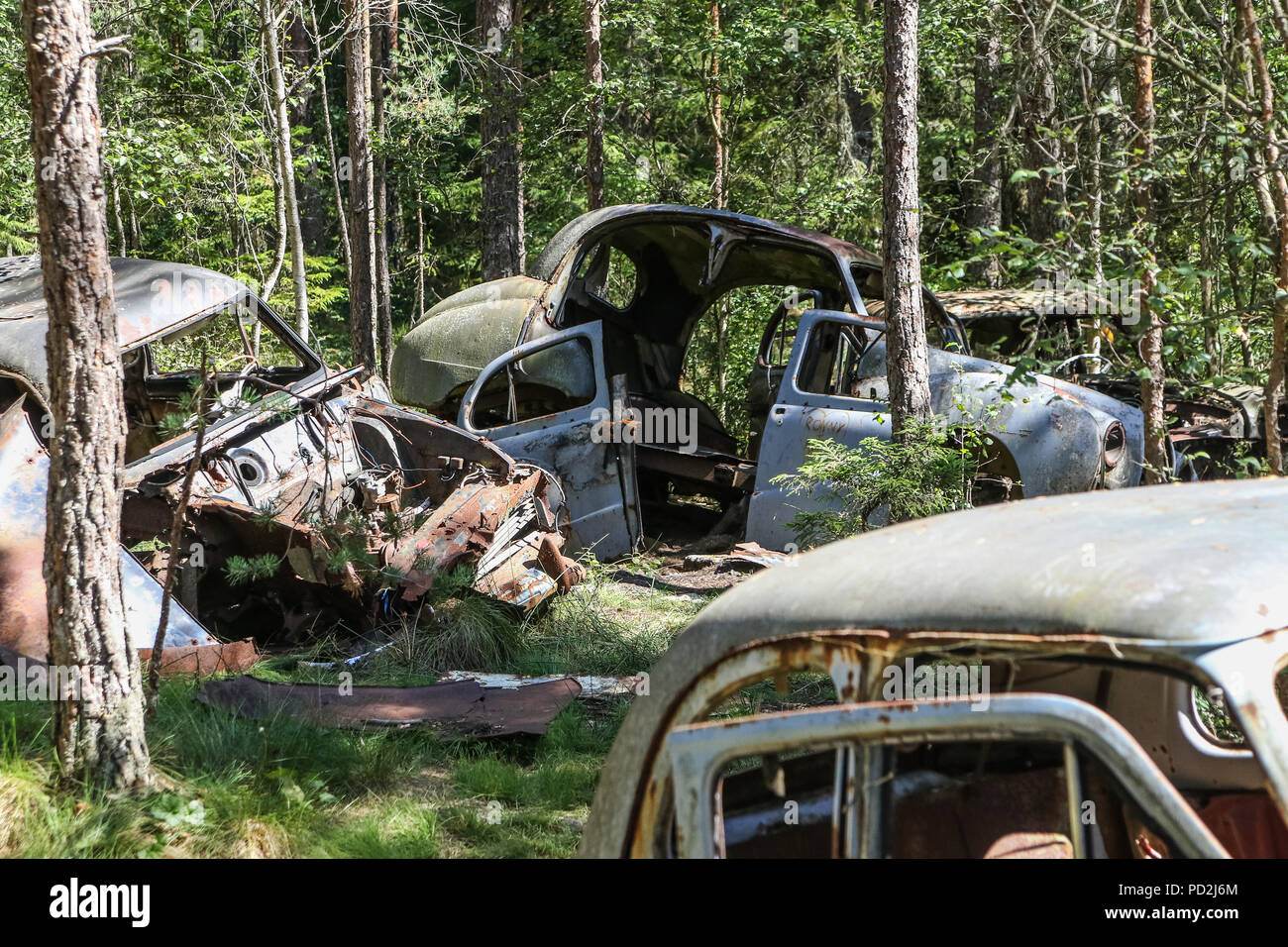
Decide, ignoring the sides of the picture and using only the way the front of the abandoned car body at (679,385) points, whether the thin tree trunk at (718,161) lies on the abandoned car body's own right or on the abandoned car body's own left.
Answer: on the abandoned car body's own left

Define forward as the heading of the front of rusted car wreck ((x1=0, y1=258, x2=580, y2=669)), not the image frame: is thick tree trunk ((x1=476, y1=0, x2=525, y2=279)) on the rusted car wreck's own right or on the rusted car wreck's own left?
on the rusted car wreck's own left

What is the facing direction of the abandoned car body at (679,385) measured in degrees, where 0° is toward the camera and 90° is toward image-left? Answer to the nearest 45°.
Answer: approximately 315°

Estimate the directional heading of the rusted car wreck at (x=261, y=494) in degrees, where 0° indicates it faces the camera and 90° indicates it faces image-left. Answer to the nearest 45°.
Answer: approximately 315°
